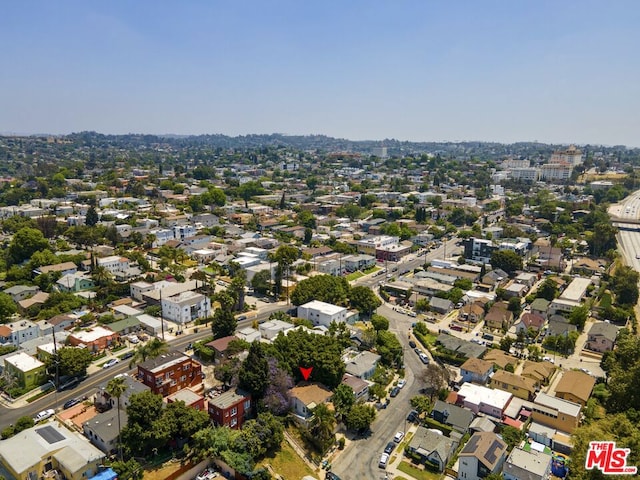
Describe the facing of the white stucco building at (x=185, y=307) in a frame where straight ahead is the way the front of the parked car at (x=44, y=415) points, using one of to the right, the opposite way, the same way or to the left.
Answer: to the right

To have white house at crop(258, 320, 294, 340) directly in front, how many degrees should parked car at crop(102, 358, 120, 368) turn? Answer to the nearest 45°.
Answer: approximately 135° to its left

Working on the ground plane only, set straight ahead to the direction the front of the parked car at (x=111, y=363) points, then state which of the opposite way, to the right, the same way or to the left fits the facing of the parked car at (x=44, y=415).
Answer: the opposite way

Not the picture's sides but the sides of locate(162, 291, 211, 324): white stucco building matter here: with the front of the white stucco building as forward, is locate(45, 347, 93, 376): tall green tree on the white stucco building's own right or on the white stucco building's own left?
on the white stucco building's own right

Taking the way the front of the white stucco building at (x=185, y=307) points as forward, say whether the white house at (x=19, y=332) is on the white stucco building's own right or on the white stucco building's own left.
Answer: on the white stucco building's own right

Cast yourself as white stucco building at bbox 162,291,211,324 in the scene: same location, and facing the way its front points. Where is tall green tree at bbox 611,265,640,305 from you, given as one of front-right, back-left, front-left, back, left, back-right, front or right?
front-left

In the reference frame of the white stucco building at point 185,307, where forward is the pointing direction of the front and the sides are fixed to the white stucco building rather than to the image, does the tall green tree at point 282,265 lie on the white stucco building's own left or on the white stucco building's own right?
on the white stucco building's own left

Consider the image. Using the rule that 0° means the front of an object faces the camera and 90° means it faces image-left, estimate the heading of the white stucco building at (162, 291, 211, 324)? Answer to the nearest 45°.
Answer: approximately 315°

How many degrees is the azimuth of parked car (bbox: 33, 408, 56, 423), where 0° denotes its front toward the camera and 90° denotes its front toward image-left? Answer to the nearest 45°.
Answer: approximately 225°

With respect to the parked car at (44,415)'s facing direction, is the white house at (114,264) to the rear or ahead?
ahead

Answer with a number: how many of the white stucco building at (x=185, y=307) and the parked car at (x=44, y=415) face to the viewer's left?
0

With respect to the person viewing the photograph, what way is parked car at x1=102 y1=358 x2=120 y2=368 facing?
facing the viewer and to the left of the viewer
